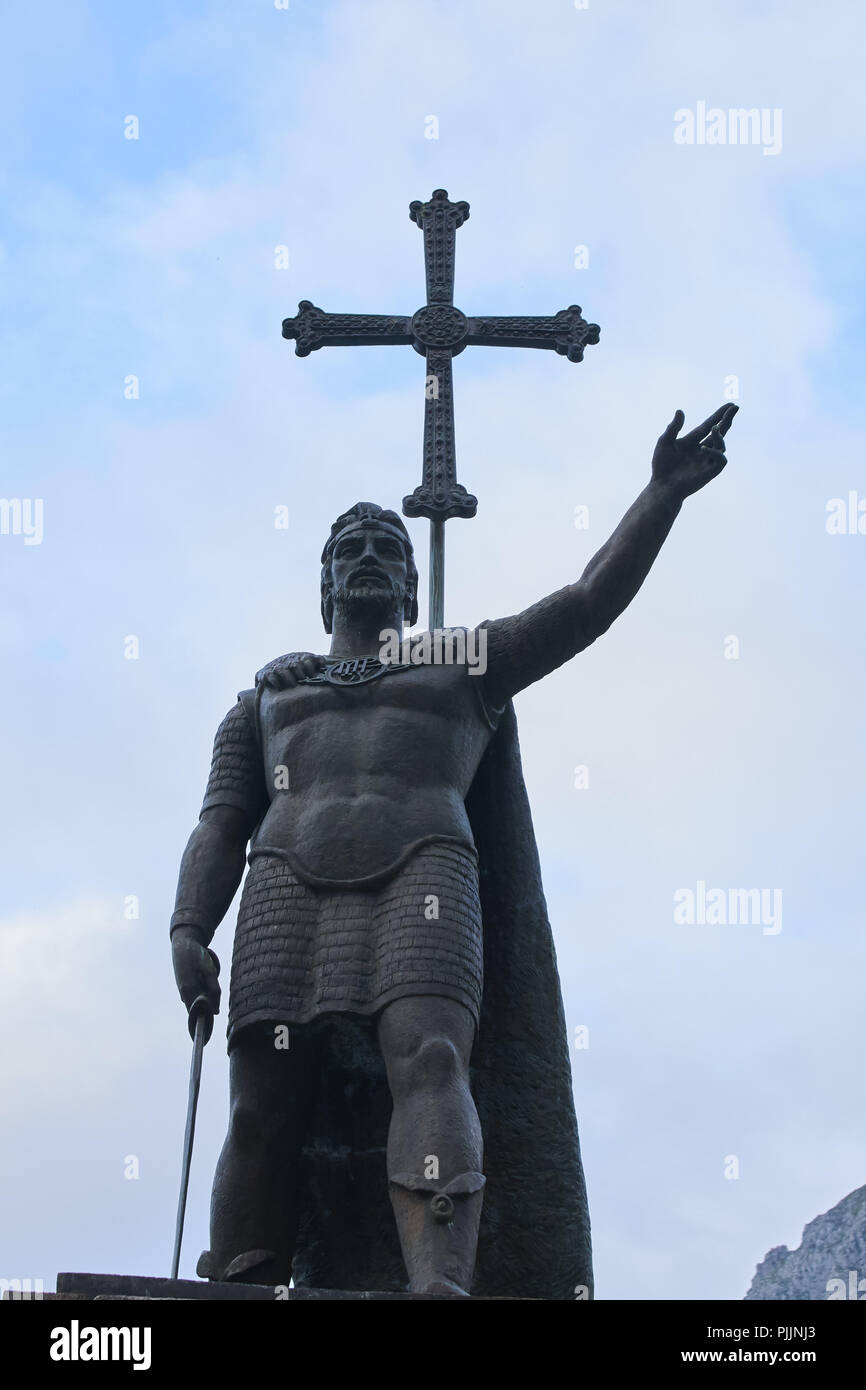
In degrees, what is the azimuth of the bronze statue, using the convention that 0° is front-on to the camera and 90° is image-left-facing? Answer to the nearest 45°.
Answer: approximately 0°
